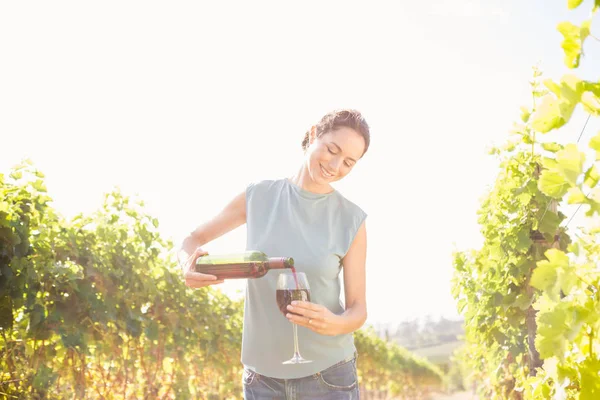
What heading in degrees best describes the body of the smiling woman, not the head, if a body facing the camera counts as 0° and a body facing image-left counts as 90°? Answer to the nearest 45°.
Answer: approximately 0°
